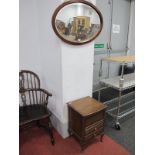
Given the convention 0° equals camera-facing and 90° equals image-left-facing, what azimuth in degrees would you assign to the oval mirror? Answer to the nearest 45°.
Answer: approximately 0°

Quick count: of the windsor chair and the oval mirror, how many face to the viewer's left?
0

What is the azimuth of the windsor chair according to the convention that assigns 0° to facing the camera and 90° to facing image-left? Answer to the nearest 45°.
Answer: approximately 315°
